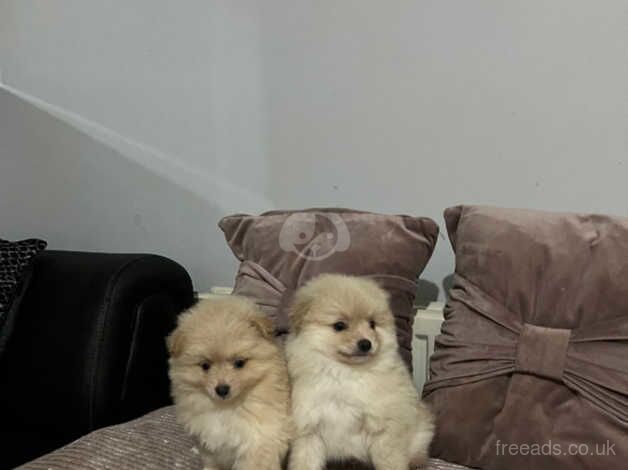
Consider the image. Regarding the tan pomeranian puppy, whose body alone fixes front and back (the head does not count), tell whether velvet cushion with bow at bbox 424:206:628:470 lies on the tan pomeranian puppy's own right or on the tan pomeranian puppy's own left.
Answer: on the tan pomeranian puppy's own left

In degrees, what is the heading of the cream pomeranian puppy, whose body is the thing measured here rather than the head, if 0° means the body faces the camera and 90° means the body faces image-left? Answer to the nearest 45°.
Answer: approximately 0°

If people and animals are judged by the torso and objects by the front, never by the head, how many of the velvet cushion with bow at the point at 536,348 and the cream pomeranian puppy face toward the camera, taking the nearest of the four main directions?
2

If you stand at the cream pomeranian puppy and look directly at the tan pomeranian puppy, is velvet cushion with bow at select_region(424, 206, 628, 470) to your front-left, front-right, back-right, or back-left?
back-right

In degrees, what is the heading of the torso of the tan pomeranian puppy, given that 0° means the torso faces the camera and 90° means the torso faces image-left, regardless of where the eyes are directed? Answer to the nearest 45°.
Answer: approximately 0°

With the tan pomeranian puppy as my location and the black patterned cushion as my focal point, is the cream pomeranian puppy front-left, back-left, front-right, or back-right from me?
back-right

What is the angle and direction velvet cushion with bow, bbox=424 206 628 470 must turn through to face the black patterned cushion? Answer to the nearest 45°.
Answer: approximately 90° to its right
